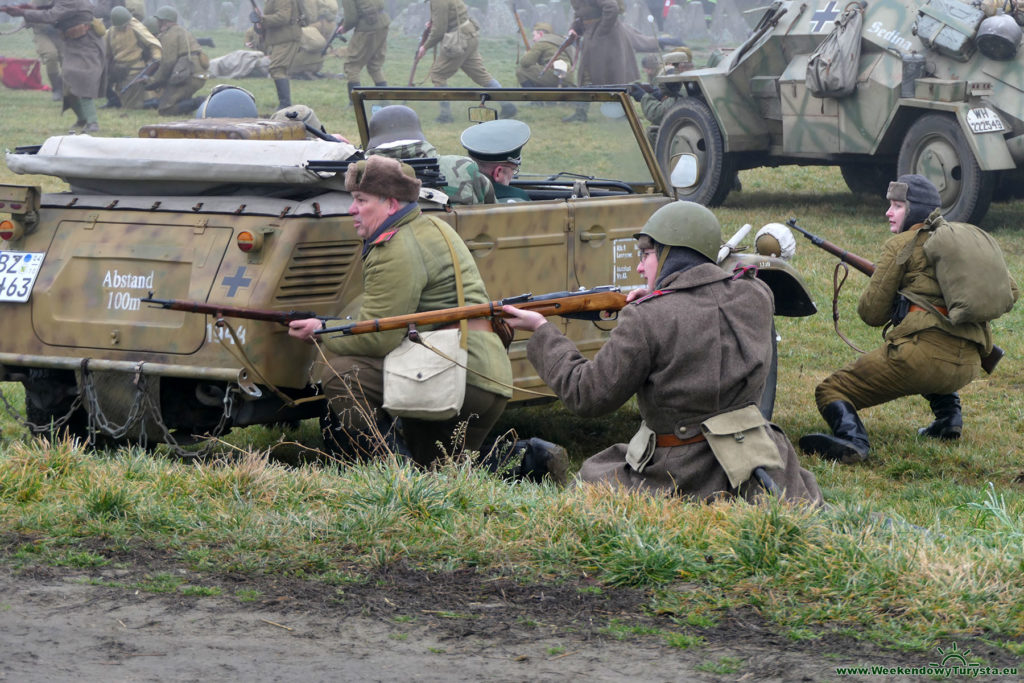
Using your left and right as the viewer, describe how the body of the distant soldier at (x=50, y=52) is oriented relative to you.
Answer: facing to the left of the viewer

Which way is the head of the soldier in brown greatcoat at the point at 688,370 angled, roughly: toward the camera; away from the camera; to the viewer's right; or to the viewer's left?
to the viewer's left

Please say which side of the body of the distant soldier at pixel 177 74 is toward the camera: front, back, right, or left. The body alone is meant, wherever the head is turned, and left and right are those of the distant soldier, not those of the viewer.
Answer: left

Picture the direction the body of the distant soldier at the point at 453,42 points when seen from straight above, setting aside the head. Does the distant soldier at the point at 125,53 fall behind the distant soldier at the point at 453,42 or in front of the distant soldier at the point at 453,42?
in front

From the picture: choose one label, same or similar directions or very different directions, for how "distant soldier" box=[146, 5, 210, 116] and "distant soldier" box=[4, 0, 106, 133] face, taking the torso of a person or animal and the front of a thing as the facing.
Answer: same or similar directions

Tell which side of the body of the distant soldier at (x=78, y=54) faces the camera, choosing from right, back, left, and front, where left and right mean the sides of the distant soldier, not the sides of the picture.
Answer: left

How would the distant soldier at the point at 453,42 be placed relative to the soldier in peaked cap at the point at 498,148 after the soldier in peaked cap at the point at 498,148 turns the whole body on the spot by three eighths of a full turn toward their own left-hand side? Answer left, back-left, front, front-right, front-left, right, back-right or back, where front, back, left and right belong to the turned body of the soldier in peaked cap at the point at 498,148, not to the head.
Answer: right

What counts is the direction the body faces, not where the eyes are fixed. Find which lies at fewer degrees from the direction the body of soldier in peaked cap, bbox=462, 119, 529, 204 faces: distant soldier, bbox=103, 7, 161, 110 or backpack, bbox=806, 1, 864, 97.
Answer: the backpack

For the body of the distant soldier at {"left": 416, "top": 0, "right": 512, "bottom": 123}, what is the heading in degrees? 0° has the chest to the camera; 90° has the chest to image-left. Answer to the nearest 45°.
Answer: approximately 90°

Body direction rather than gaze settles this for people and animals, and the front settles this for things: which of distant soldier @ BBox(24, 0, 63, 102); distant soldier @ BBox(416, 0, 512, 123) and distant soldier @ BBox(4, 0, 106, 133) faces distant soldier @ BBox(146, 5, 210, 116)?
distant soldier @ BBox(416, 0, 512, 123)

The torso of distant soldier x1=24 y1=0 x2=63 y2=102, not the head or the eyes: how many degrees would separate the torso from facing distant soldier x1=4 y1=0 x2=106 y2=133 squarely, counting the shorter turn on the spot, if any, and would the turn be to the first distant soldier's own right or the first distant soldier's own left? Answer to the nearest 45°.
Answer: approximately 90° to the first distant soldier's own left

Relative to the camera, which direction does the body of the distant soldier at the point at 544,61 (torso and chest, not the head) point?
to the viewer's left

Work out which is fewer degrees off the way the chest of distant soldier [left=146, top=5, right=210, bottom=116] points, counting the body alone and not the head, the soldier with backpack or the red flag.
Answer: the red flag

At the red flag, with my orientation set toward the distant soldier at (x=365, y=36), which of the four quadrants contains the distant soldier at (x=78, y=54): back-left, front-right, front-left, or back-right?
front-right
